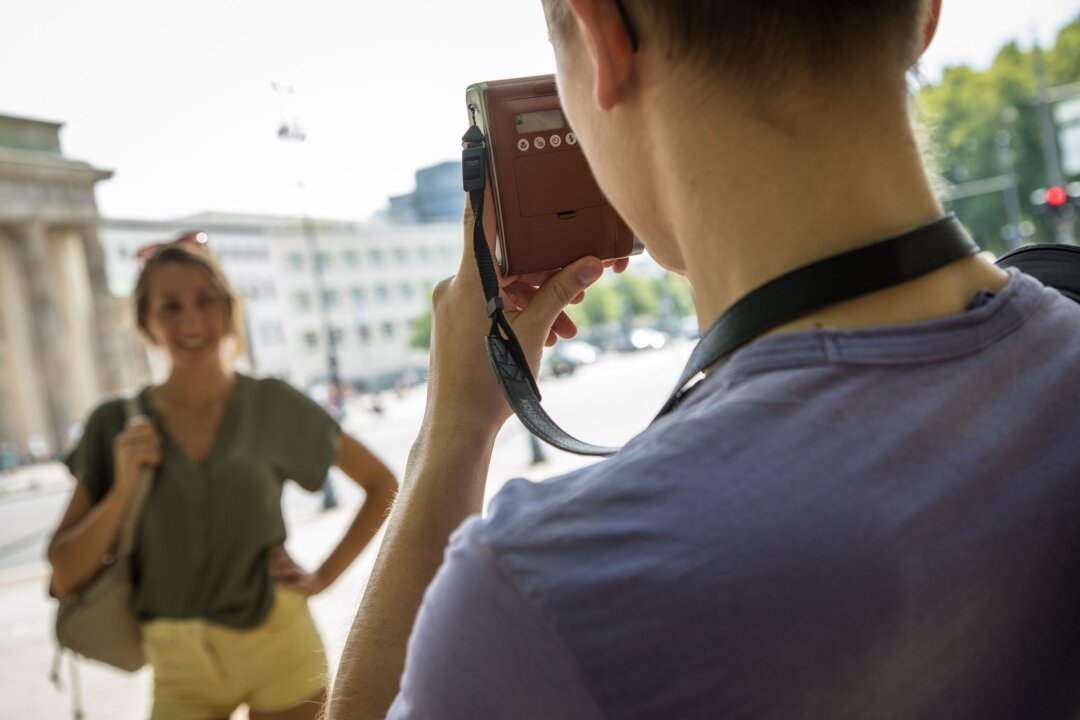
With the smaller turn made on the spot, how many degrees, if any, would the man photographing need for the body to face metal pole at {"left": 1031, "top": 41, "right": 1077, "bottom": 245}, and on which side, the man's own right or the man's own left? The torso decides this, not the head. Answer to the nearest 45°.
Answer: approximately 45° to the man's own right

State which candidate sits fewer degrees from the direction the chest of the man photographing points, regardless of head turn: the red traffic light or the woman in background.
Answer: the woman in background

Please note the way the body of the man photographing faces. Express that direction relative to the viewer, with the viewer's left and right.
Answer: facing away from the viewer and to the left of the viewer

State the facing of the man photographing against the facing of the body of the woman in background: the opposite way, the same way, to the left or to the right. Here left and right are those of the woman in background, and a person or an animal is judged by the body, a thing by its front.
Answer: the opposite way

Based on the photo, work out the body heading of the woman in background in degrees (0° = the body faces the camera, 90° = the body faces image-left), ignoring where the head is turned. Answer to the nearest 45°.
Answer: approximately 0°

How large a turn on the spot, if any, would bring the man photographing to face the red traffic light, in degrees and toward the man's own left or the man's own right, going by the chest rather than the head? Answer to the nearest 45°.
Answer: approximately 45° to the man's own right

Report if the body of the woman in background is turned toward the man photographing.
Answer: yes

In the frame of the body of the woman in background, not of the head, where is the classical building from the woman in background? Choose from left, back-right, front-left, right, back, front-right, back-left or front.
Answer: back

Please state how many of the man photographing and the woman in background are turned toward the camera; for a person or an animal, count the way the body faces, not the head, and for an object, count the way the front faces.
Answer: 1

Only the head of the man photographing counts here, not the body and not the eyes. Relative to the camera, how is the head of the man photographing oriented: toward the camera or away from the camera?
away from the camera
